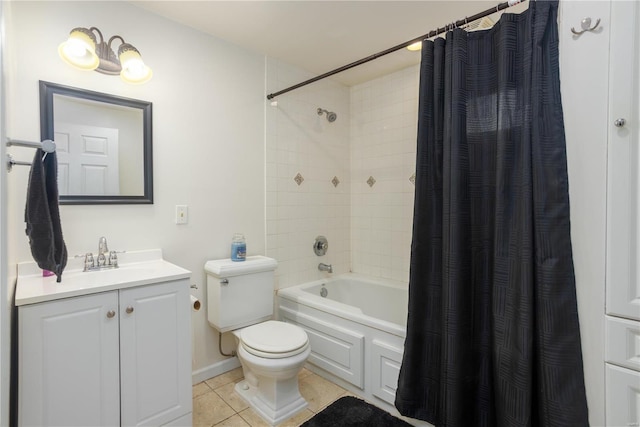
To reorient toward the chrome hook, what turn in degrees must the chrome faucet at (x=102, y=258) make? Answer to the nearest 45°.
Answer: approximately 45° to its left

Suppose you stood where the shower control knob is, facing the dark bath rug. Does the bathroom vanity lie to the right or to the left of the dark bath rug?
right

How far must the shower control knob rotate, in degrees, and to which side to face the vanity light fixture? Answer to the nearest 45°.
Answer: approximately 90° to its right

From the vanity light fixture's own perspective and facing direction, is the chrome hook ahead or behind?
ahead

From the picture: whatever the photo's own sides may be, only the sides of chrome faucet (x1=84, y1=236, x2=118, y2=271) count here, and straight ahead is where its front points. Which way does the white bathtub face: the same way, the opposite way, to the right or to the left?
to the right

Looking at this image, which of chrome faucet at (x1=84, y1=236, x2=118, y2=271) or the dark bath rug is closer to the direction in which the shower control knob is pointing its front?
the dark bath rug

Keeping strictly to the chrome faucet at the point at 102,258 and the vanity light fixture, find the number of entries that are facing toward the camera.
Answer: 2

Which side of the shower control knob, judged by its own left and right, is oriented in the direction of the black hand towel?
right
